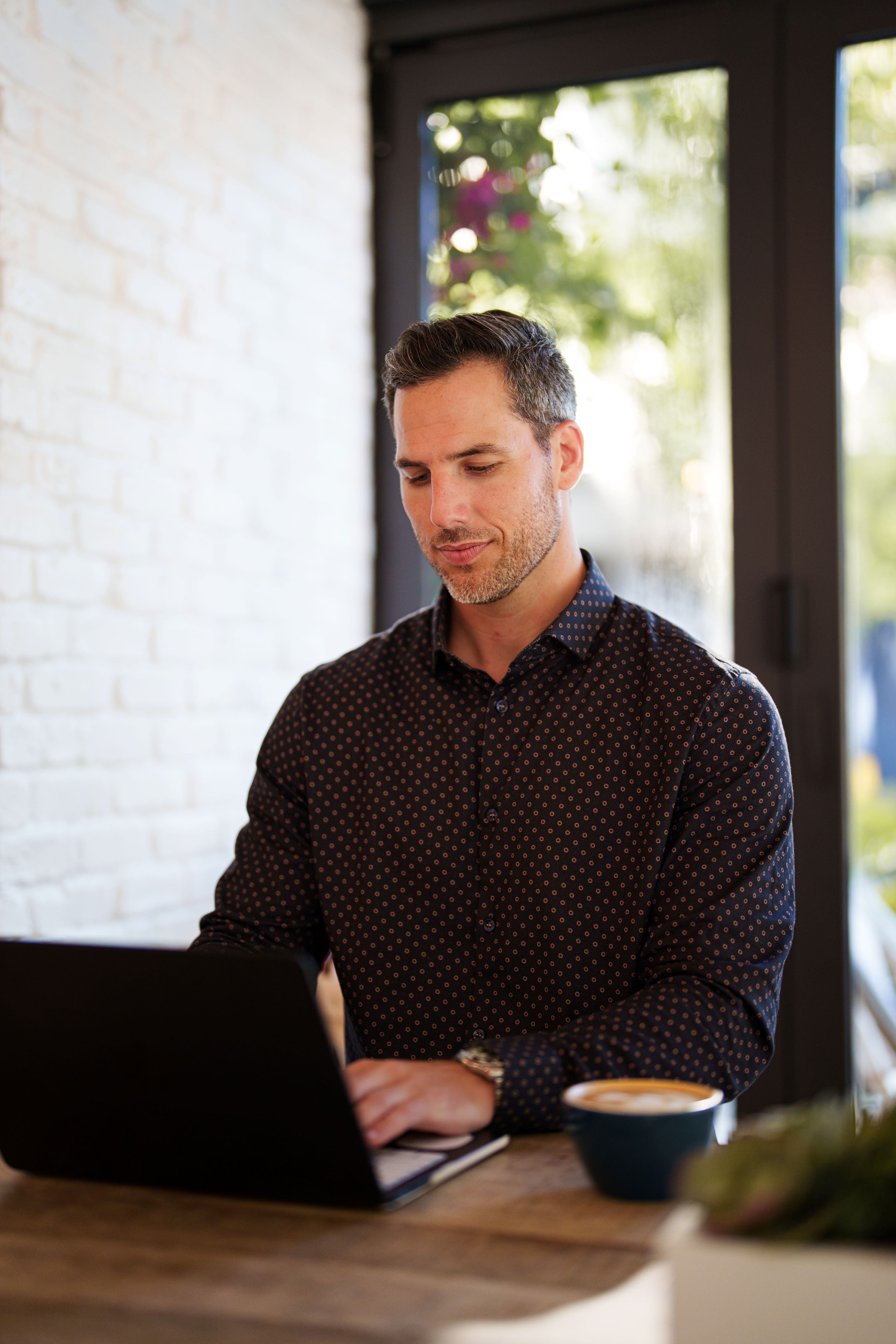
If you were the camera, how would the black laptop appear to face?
facing away from the viewer and to the right of the viewer

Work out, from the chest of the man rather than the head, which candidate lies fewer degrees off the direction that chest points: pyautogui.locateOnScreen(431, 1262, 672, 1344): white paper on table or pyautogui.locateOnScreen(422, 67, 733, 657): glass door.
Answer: the white paper on table

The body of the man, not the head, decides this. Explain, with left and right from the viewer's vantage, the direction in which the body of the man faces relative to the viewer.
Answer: facing the viewer and to the left of the viewer

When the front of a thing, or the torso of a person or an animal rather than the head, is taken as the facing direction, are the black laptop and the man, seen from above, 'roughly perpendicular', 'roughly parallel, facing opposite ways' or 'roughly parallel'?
roughly parallel, facing opposite ways

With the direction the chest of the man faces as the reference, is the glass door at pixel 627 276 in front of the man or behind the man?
behind

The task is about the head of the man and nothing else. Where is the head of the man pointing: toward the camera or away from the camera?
toward the camera

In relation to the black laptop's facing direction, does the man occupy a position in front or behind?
in front

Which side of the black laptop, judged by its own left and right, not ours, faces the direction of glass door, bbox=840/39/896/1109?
front
